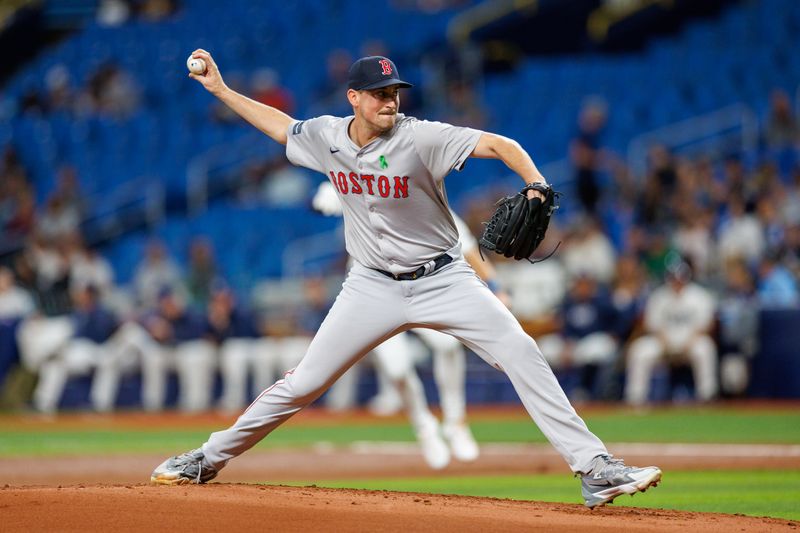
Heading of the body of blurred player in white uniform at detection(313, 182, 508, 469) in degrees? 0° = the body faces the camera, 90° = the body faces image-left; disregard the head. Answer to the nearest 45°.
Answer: approximately 0°

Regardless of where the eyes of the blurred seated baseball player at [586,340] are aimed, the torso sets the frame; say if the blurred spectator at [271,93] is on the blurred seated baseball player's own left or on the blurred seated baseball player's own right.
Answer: on the blurred seated baseball player's own right

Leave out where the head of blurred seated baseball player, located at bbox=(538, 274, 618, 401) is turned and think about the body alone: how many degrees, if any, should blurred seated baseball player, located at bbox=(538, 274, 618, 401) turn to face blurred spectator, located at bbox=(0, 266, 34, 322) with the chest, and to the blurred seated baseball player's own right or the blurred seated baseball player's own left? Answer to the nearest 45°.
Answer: approximately 45° to the blurred seated baseball player's own right

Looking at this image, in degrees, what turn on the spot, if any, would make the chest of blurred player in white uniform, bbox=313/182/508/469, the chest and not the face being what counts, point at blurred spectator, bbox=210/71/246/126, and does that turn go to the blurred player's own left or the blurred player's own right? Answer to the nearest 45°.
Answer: approximately 180°

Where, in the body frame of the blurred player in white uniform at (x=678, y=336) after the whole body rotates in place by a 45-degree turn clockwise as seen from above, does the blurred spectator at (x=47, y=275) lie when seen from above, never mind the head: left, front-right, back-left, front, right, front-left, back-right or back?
front-right

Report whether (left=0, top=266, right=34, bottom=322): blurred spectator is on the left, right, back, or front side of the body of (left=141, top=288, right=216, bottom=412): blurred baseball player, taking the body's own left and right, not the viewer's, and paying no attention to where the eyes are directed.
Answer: right

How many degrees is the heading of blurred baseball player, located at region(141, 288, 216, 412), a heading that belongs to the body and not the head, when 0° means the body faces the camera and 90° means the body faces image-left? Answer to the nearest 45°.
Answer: approximately 0°

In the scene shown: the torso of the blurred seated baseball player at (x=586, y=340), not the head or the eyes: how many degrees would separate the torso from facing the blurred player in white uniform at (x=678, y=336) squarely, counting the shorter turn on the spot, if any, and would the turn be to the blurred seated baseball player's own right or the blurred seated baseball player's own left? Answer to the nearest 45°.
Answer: approximately 135° to the blurred seated baseball player's own left
